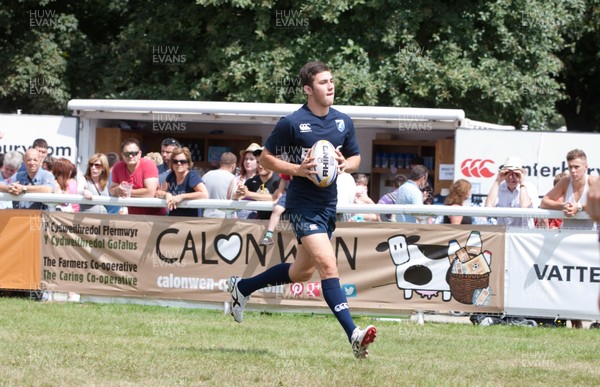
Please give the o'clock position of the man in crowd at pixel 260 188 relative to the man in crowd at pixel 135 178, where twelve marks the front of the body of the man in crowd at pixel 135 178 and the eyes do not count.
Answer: the man in crowd at pixel 260 188 is roughly at 9 o'clock from the man in crowd at pixel 135 178.

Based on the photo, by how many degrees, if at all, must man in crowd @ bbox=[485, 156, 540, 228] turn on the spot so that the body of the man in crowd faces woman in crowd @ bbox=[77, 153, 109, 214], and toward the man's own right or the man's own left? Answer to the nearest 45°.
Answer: approximately 90° to the man's own right

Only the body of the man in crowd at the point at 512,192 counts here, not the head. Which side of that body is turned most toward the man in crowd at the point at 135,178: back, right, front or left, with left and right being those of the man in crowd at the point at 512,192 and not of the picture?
right

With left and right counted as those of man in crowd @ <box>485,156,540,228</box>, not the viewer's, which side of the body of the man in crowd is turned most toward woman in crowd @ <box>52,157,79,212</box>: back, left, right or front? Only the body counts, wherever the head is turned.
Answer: right

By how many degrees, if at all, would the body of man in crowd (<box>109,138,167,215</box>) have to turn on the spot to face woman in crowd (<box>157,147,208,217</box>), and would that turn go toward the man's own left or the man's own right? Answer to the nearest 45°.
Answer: approximately 45° to the man's own left

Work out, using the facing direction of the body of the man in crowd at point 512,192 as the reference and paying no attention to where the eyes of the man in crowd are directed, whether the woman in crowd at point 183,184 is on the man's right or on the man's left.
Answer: on the man's right

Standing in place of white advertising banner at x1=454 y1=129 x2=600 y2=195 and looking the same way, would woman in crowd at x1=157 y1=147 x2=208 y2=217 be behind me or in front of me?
in front

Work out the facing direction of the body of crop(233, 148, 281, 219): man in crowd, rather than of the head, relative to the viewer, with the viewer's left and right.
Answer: facing the viewer and to the left of the viewer

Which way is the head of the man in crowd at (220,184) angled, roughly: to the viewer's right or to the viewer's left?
to the viewer's right

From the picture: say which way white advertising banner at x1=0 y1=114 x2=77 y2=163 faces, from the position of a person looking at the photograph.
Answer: facing the viewer

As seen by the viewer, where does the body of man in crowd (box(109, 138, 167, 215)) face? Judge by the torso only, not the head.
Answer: toward the camera

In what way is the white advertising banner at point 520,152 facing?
toward the camera
